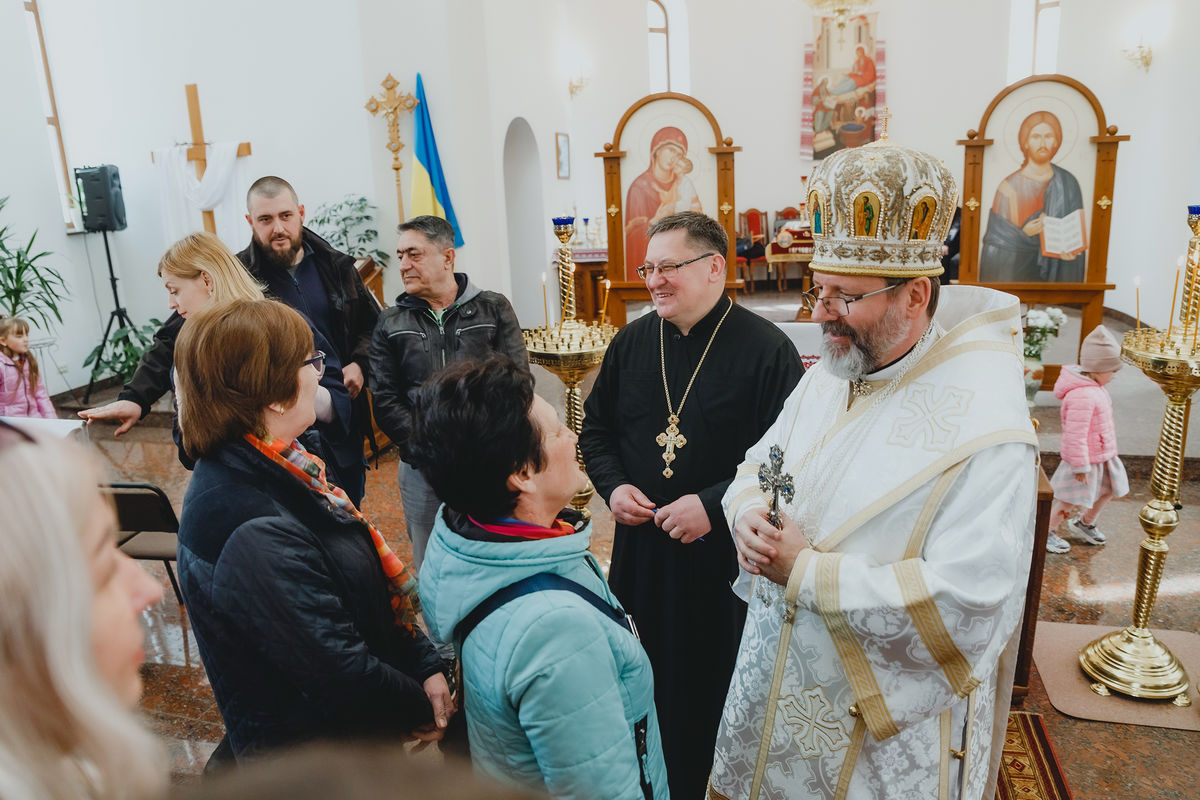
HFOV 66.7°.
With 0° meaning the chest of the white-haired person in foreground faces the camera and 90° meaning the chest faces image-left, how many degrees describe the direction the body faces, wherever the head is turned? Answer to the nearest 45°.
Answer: approximately 270°

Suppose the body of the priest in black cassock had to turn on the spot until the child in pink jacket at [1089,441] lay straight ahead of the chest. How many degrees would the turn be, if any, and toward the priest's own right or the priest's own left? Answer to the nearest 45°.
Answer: approximately 180°

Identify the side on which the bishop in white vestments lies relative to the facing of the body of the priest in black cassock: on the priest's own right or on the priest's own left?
on the priest's own left

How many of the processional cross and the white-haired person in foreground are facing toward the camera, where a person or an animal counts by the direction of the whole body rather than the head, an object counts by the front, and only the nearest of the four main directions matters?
1

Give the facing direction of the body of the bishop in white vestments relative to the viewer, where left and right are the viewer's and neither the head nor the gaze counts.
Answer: facing the viewer and to the left of the viewer

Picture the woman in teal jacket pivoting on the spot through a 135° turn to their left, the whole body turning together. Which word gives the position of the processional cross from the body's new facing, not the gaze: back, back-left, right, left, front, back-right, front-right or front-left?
right

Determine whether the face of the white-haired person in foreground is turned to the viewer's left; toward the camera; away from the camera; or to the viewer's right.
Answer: to the viewer's right

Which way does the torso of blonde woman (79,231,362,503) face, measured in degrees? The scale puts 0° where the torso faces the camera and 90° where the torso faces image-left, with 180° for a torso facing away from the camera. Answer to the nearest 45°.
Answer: approximately 90°

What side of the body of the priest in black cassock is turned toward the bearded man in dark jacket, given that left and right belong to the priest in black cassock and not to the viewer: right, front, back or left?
right

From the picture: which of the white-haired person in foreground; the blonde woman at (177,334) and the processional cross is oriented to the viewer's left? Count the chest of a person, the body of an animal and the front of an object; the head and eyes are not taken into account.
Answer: the blonde woman
